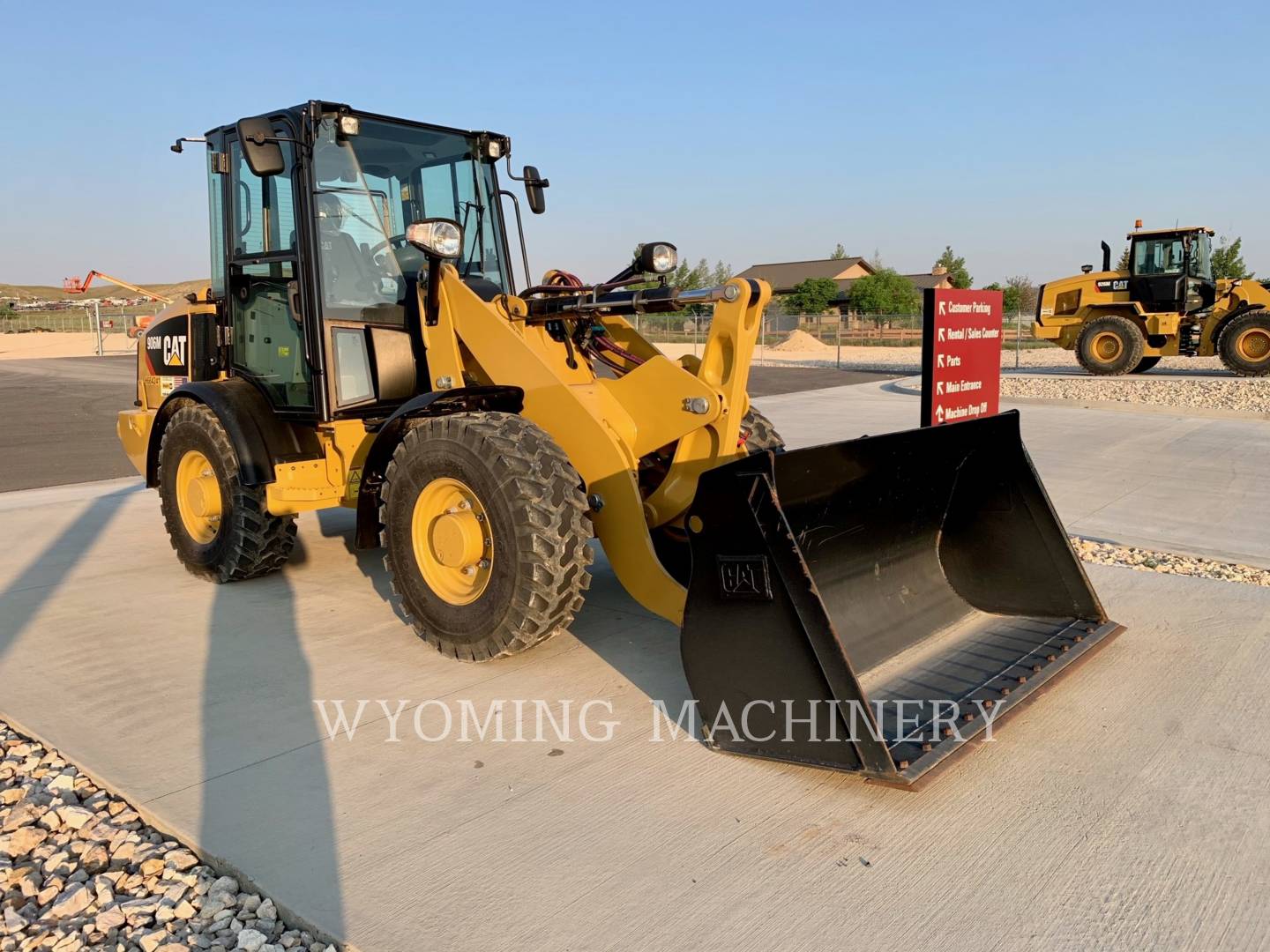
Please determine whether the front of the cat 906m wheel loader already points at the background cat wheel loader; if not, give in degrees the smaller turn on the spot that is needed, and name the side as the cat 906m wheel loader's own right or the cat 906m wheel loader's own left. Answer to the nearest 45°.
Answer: approximately 90° to the cat 906m wheel loader's own left

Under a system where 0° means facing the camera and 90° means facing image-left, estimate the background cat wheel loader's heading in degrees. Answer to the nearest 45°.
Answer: approximately 270°

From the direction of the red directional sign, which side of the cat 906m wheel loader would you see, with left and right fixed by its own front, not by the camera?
left

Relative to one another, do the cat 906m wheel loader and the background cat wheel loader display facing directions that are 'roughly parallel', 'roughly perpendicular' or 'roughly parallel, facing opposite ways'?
roughly parallel

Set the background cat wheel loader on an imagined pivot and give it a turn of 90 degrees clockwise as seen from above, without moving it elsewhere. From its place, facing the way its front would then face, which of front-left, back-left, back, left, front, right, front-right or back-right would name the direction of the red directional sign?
front

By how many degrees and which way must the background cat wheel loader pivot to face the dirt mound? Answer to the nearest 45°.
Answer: approximately 135° to its left

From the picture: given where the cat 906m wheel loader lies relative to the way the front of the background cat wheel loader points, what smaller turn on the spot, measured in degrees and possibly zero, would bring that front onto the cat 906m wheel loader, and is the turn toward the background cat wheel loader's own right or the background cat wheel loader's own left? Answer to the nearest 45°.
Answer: approximately 90° to the background cat wheel loader's own right

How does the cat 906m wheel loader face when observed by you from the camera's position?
facing the viewer and to the right of the viewer

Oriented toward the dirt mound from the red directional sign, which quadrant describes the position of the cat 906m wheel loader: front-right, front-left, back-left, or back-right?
back-left

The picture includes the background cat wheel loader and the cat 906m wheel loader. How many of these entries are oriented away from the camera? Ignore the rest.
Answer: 0

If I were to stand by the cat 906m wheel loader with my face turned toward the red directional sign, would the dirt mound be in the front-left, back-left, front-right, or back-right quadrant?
front-left

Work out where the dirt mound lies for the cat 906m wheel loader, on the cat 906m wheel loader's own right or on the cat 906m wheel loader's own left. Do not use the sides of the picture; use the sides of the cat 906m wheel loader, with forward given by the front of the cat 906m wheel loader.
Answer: on the cat 906m wheel loader's own left
